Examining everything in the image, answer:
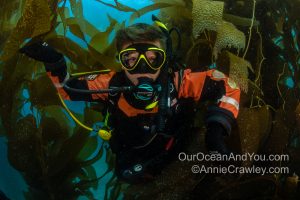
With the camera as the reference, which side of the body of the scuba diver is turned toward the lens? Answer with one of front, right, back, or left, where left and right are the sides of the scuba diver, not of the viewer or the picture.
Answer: front

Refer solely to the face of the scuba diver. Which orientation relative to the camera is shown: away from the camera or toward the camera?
toward the camera
